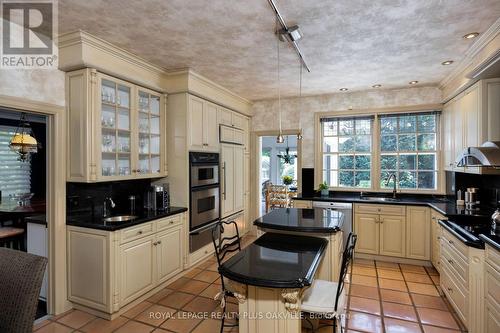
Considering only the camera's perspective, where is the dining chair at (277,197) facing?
facing away from the viewer

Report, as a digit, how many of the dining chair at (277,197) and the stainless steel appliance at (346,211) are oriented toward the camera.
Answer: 1

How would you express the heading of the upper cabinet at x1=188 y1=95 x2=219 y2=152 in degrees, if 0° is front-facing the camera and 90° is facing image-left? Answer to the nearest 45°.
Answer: approximately 315°

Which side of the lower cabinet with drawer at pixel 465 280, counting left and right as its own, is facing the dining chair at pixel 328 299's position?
front

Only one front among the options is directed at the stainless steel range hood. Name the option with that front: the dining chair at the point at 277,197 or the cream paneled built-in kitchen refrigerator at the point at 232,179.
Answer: the cream paneled built-in kitchen refrigerator

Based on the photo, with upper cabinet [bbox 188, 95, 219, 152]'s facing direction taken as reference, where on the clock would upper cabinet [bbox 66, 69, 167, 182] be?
upper cabinet [bbox 66, 69, 167, 182] is roughly at 3 o'clock from upper cabinet [bbox 188, 95, 219, 152].

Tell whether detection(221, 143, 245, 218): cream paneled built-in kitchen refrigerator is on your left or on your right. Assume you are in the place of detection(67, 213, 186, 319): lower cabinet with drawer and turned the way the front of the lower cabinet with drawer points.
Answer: on your left

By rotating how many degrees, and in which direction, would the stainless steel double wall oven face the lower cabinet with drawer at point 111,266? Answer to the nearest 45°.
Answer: approximately 90° to its right

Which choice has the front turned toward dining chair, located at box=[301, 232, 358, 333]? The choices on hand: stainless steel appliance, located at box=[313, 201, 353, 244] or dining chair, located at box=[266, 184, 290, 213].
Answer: the stainless steel appliance

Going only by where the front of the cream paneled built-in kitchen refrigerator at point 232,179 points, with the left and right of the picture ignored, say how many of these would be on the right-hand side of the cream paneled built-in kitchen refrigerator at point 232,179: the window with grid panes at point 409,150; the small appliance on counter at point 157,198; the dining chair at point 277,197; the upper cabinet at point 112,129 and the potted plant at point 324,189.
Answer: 2

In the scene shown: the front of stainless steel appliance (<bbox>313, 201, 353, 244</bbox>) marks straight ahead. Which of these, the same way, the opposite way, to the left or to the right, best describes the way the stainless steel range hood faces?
to the right

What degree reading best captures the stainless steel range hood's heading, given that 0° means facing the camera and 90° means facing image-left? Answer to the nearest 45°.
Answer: approximately 45°

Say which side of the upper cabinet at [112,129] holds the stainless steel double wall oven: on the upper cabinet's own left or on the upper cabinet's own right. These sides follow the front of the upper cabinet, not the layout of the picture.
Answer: on the upper cabinet's own left

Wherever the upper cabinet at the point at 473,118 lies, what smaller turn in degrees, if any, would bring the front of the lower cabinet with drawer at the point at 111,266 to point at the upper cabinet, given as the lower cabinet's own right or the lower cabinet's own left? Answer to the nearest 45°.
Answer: approximately 45° to the lower cabinet's own left

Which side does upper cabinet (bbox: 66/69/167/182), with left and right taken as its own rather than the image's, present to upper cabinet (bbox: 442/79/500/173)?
front
